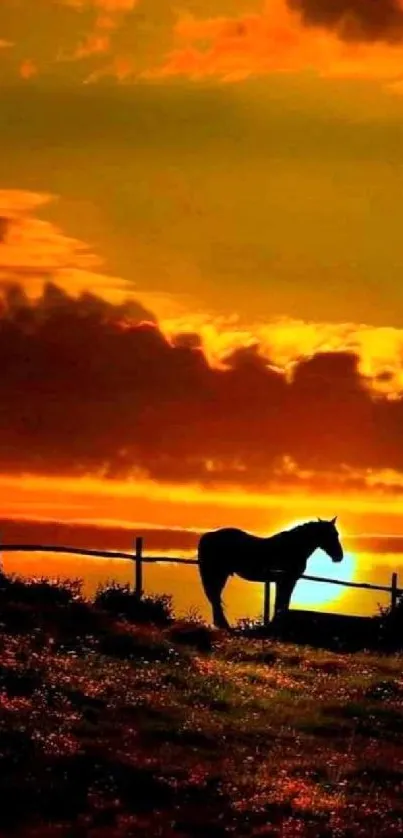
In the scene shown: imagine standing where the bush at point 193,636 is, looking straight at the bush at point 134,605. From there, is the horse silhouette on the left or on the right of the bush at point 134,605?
right

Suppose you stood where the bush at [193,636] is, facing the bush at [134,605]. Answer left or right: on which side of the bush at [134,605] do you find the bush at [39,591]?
left

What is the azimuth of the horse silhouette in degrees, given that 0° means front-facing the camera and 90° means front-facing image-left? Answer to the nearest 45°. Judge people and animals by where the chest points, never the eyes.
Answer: approximately 270°

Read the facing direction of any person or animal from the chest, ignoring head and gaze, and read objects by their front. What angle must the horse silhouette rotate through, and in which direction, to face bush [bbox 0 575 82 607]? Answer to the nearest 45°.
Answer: approximately 135° to its right

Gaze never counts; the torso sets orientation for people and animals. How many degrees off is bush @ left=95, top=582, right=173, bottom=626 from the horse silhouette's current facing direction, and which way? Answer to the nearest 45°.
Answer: approximately 135° to its right

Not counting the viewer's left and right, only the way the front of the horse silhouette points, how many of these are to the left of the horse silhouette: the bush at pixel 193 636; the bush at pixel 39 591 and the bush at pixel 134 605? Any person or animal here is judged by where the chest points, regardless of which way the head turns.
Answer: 0
